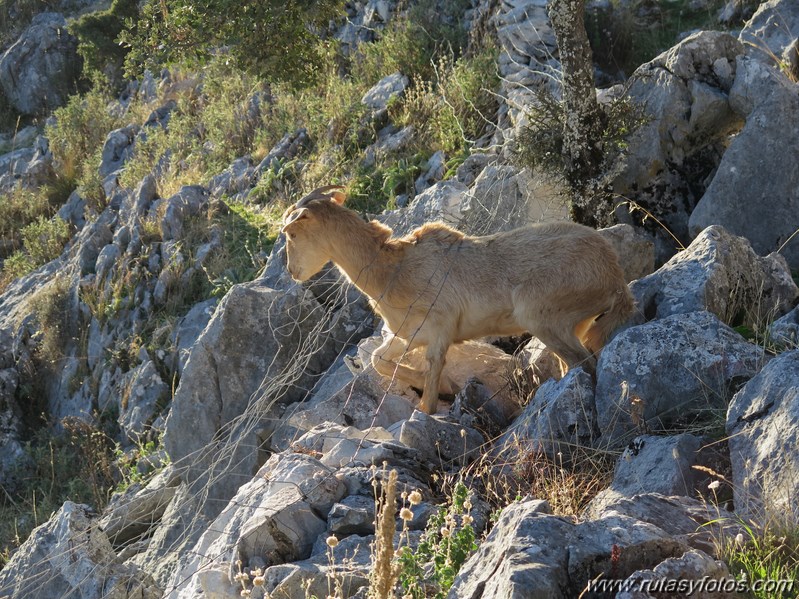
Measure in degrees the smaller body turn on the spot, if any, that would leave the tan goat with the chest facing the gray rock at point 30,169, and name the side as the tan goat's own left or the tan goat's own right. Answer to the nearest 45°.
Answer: approximately 45° to the tan goat's own right

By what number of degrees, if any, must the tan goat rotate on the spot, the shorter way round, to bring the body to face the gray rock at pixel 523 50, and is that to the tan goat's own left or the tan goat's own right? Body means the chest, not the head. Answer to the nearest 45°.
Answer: approximately 90° to the tan goat's own right

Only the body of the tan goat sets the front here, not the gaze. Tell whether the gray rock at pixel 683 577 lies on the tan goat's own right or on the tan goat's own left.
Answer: on the tan goat's own left

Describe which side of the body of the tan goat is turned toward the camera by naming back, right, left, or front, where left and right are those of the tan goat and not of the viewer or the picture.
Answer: left

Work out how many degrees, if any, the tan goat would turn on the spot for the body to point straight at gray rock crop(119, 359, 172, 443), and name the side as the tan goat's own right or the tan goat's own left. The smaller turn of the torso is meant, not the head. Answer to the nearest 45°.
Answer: approximately 45° to the tan goat's own right

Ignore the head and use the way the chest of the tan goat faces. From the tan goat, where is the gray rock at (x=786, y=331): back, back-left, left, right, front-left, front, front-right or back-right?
back-left

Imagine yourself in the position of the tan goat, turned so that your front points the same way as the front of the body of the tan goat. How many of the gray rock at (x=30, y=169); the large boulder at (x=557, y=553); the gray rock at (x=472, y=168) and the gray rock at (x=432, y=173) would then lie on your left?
1

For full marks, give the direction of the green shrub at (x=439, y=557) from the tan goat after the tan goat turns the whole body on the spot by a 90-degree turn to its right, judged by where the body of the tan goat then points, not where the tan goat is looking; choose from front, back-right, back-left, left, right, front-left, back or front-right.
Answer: back

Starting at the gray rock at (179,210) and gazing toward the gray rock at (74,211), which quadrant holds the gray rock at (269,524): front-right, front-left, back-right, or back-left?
back-left

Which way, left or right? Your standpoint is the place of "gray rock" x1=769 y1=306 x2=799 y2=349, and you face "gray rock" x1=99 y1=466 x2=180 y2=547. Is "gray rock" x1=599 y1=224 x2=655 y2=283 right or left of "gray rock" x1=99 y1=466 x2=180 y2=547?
right

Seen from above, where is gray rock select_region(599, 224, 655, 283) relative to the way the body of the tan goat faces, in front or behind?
behind

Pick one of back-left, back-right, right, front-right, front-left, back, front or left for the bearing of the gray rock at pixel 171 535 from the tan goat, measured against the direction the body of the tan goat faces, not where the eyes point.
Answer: front
